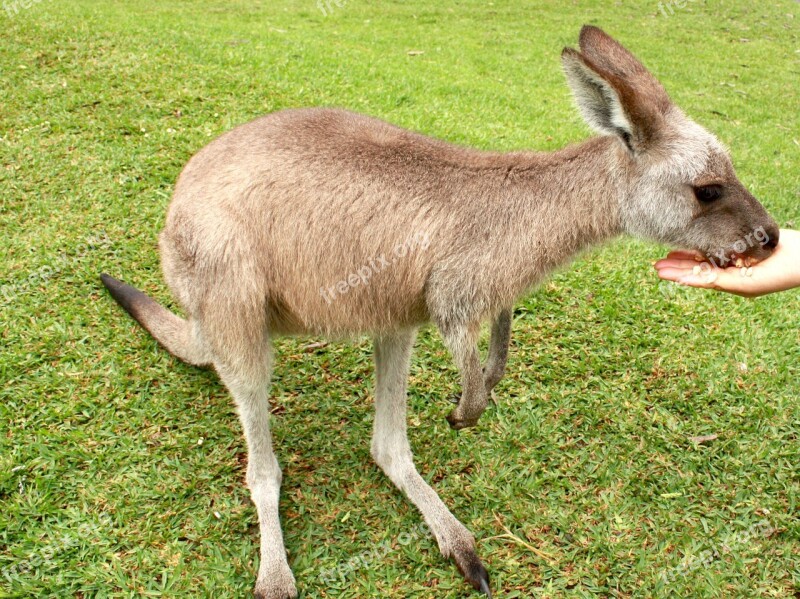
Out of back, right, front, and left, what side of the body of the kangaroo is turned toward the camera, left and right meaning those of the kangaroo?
right

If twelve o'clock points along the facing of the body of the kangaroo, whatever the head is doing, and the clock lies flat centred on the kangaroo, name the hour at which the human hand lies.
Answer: The human hand is roughly at 12 o'clock from the kangaroo.
